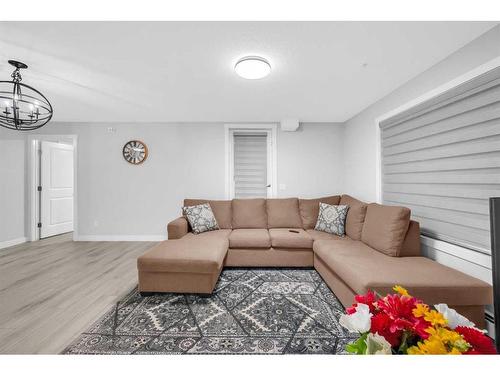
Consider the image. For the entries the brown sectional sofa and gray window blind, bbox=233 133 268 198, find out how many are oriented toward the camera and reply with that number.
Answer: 2

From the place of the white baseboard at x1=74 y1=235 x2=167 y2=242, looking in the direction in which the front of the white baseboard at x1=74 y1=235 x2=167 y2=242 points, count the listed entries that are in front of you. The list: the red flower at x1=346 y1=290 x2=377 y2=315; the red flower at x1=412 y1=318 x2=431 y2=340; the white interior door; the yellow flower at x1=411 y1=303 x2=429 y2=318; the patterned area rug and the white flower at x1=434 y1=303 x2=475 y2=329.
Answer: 5

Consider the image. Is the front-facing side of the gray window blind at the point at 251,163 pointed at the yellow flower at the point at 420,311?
yes

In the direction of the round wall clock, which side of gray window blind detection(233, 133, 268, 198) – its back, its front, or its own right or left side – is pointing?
right

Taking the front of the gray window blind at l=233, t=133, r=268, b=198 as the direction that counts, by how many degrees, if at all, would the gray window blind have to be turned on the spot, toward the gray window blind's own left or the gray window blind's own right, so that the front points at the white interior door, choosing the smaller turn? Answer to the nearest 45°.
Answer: approximately 90° to the gray window blind's own right

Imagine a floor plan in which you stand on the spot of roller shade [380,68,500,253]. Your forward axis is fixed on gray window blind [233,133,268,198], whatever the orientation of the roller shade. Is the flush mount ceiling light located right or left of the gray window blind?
left

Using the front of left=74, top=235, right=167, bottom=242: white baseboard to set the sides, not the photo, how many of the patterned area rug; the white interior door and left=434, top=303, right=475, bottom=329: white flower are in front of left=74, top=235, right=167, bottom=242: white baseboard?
2

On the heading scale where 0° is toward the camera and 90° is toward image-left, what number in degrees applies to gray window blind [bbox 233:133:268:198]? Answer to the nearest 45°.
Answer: approximately 0°

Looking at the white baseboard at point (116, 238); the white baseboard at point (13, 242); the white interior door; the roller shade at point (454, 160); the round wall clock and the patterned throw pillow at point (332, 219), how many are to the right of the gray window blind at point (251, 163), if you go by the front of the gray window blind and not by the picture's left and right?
4
